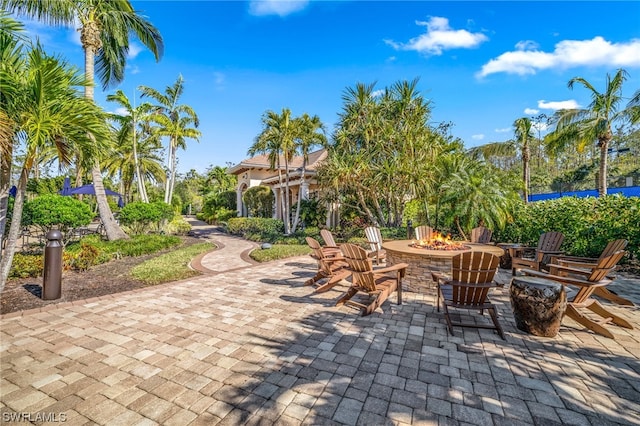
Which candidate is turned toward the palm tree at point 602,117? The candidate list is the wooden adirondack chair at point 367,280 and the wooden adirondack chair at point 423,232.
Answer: the wooden adirondack chair at point 367,280

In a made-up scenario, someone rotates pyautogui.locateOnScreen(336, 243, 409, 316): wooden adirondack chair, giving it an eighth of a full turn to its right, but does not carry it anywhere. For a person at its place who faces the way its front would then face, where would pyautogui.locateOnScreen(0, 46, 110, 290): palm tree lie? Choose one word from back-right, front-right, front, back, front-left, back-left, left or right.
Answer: back

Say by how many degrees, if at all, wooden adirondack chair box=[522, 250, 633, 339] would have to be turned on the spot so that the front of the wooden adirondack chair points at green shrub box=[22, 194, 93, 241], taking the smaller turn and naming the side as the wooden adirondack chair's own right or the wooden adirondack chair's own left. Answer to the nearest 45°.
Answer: approximately 45° to the wooden adirondack chair's own left

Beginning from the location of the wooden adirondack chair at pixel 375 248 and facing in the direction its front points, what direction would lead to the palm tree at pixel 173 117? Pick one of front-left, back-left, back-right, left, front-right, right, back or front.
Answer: back

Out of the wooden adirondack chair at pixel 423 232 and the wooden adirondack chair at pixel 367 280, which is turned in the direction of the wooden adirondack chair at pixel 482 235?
the wooden adirondack chair at pixel 367 280

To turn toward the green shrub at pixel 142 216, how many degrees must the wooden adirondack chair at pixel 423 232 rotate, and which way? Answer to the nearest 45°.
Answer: approximately 90° to its right

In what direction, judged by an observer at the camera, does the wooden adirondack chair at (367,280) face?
facing away from the viewer and to the right of the viewer

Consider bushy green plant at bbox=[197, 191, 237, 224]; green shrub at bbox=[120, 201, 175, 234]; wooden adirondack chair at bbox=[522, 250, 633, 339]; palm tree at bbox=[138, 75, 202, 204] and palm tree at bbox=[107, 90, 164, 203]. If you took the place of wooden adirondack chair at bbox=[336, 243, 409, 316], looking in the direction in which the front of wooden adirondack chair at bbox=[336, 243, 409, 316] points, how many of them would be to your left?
4

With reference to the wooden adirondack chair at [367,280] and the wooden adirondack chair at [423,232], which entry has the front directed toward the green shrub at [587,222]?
the wooden adirondack chair at [367,280]

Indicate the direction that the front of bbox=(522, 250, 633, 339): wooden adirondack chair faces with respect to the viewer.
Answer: facing away from the viewer and to the left of the viewer
